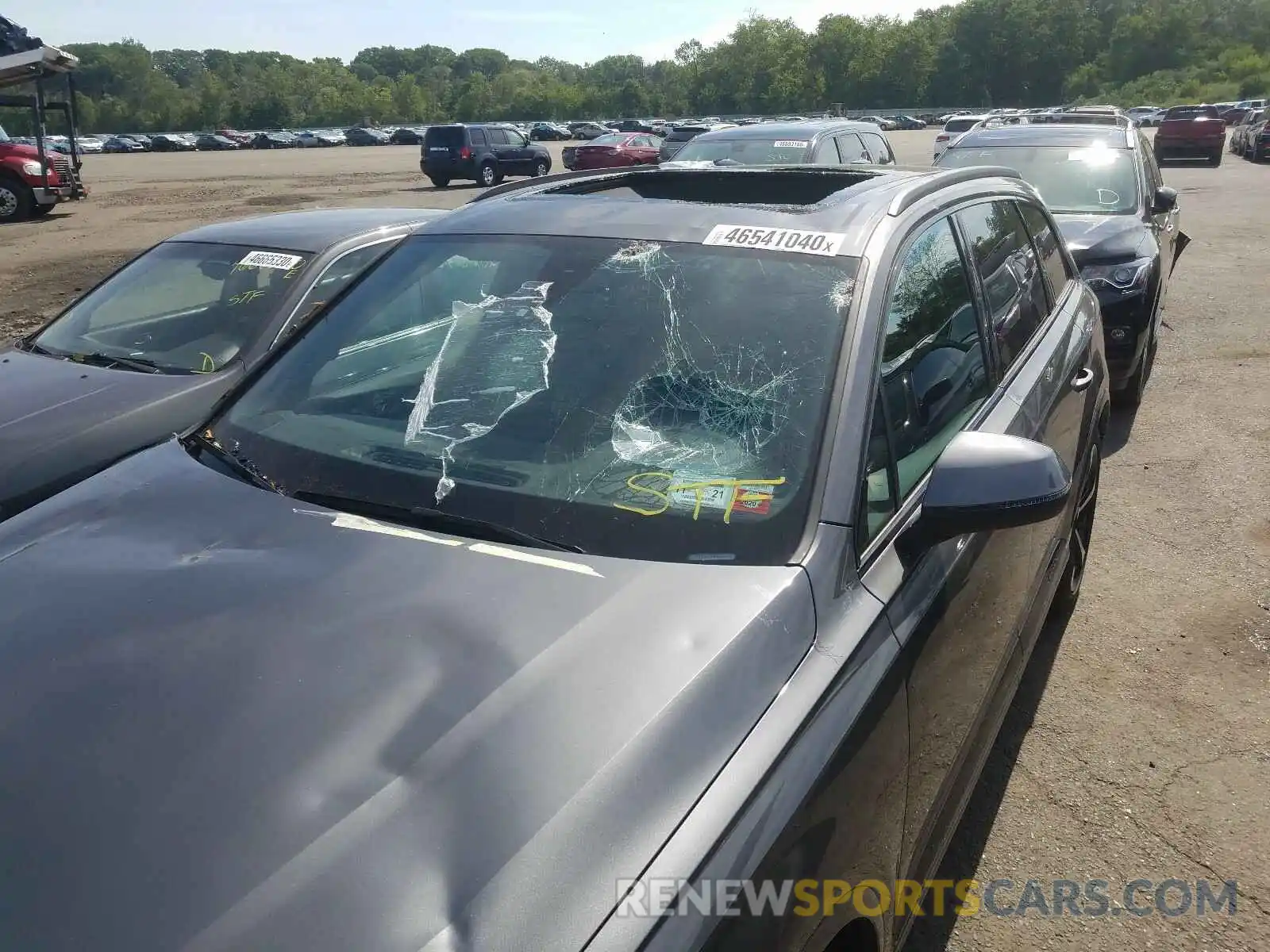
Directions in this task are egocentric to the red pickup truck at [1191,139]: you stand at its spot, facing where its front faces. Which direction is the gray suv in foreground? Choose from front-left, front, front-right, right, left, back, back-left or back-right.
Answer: back

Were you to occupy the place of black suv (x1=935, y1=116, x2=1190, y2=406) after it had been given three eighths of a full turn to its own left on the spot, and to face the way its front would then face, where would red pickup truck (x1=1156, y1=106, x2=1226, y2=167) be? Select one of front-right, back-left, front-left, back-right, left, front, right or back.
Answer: front-left

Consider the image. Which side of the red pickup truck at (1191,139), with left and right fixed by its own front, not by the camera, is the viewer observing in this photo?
back

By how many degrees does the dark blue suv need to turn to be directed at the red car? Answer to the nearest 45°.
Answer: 0° — it already faces it

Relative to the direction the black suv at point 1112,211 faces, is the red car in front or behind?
behind

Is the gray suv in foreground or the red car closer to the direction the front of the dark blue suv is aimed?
the red car

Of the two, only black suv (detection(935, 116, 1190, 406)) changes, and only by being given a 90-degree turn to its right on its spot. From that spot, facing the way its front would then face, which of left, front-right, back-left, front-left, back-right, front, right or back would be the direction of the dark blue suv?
front-right

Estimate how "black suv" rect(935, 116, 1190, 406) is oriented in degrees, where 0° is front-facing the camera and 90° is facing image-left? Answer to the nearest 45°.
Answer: approximately 0°

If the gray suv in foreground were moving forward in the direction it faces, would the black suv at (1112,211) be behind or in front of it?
behind

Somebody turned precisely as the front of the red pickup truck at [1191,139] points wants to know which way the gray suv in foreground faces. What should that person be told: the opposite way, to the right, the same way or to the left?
the opposite way
